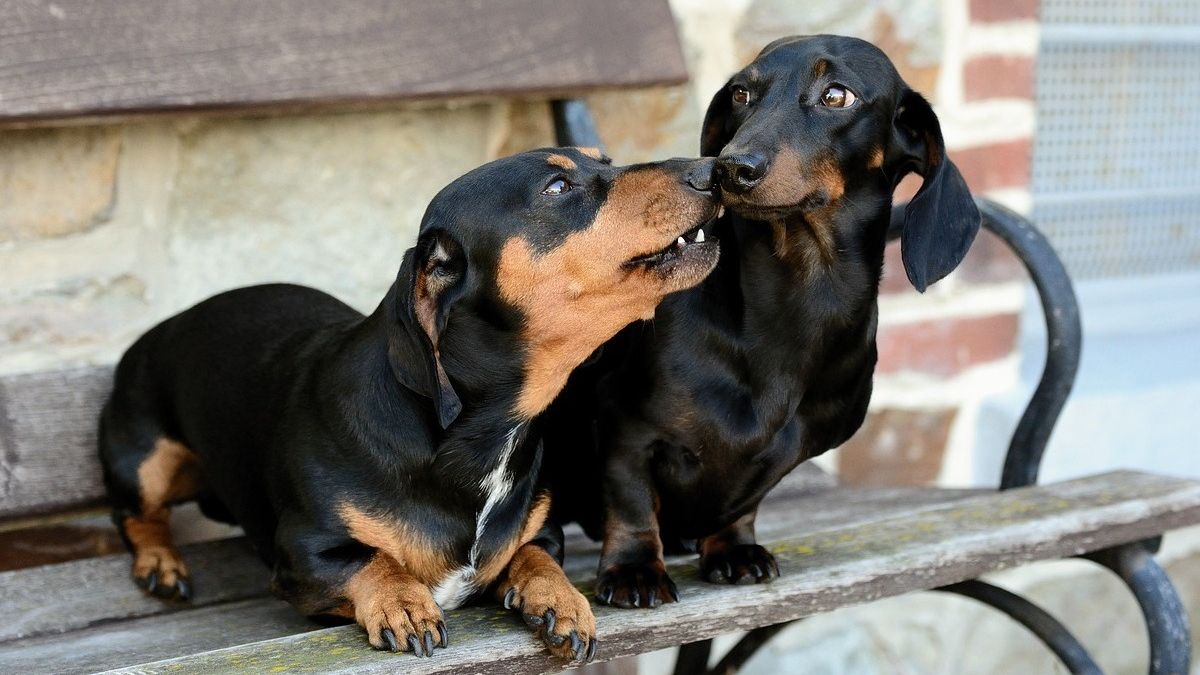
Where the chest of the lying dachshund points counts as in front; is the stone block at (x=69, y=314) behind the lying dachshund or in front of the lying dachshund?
behind

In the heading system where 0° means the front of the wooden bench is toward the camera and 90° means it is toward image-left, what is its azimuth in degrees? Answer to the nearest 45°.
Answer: approximately 315°

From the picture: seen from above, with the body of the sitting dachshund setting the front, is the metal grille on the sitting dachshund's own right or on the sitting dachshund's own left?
on the sitting dachshund's own left

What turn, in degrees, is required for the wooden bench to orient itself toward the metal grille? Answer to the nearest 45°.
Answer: approximately 90° to its left

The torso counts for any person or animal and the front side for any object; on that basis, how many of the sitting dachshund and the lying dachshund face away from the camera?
0

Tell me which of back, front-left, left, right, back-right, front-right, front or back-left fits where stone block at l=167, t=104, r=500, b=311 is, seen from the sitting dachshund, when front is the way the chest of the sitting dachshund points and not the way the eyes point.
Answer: back

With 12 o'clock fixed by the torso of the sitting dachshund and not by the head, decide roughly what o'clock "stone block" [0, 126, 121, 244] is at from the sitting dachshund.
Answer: The stone block is roughly at 5 o'clock from the sitting dachshund.

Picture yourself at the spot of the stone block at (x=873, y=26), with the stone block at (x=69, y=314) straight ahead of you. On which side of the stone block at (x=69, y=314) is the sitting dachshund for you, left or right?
left

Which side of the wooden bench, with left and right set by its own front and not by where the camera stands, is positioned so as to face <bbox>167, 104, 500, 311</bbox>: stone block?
back
